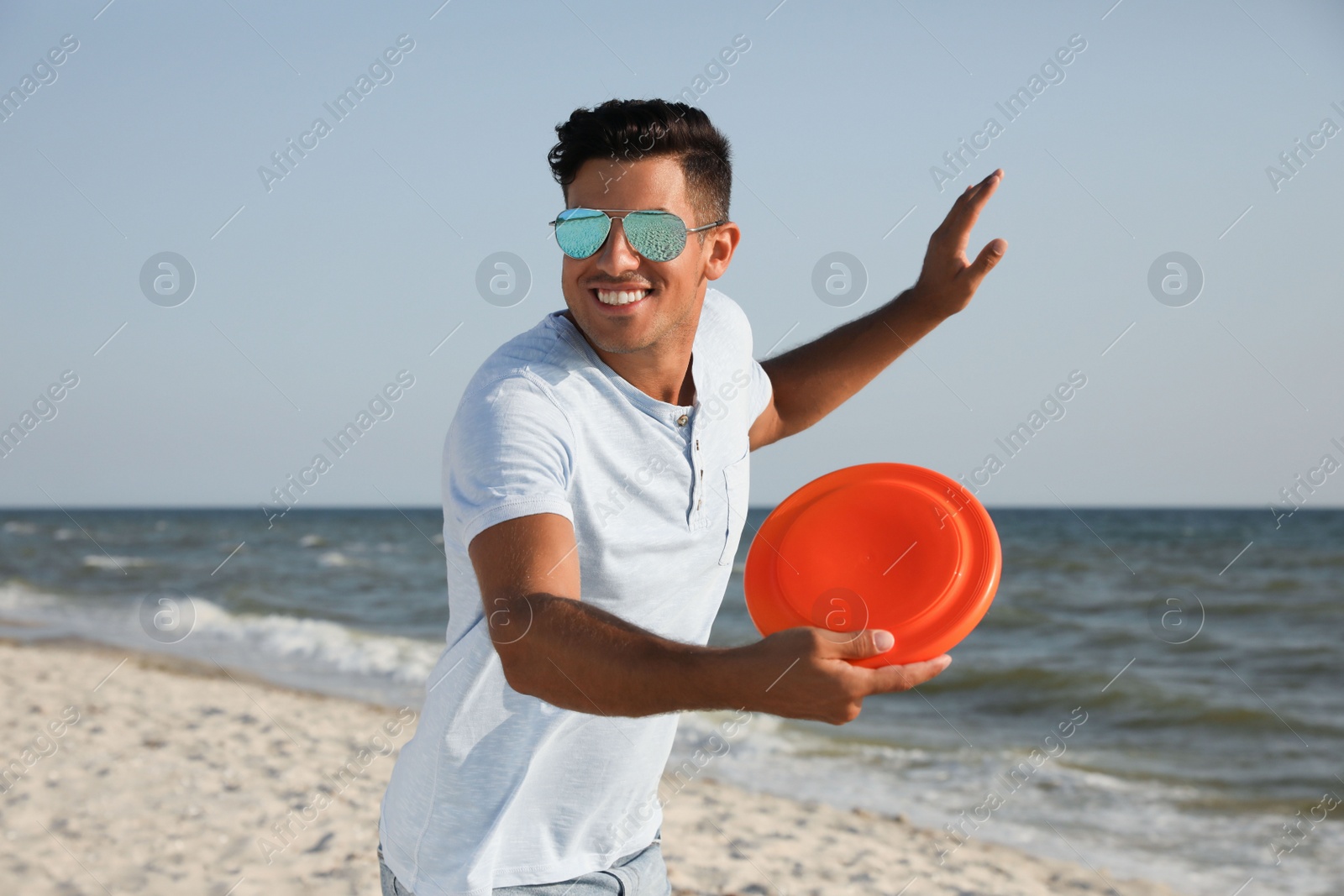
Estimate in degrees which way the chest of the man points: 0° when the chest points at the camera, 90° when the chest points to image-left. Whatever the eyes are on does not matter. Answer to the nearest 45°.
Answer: approximately 315°

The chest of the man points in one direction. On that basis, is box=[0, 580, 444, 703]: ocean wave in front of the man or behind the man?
behind
